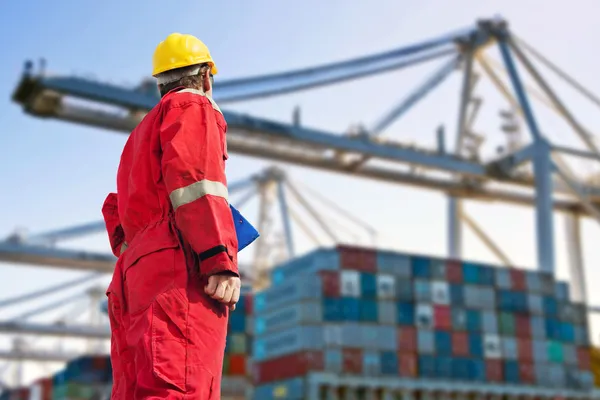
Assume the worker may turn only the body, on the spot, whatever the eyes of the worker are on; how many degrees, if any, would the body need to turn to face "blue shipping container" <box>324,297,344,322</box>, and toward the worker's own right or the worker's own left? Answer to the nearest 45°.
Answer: approximately 45° to the worker's own left

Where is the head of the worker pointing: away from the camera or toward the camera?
away from the camera

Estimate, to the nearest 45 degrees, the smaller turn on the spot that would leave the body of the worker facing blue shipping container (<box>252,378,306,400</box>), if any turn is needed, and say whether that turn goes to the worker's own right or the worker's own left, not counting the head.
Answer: approximately 45° to the worker's own left

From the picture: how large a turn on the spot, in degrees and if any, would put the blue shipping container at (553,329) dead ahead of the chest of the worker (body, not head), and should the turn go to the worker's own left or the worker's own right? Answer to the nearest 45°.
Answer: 0° — they already face it

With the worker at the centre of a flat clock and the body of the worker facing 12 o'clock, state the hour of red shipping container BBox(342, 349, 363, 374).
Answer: The red shipping container is roughly at 11 o'clock from the worker.

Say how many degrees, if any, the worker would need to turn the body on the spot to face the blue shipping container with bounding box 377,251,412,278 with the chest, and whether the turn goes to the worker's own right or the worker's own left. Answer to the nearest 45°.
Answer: approximately 45° to the worker's own left

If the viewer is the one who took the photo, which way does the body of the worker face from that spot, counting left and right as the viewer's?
facing away from the viewer and to the right of the viewer

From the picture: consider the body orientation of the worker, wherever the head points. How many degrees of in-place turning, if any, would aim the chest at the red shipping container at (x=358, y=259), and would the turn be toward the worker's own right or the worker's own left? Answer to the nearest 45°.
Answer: approximately 45° to the worker's own left
